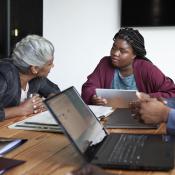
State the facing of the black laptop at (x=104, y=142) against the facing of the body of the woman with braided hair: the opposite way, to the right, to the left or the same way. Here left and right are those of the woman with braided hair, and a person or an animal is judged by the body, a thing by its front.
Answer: to the left

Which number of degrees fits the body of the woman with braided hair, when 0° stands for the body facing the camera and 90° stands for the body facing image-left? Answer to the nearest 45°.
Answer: approximately 0°

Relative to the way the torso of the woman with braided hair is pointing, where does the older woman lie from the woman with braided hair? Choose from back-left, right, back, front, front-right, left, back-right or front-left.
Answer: front-right

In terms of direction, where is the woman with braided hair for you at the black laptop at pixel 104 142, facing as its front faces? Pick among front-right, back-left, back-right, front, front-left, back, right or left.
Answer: left

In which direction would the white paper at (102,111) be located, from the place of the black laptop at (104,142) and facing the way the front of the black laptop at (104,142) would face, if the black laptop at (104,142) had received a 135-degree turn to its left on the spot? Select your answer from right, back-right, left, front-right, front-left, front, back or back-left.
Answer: front-right

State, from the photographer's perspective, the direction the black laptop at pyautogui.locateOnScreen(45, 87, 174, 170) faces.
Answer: facing to the right of the viewer

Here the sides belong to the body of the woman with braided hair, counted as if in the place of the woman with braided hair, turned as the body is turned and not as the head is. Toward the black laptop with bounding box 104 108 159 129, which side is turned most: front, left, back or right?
front

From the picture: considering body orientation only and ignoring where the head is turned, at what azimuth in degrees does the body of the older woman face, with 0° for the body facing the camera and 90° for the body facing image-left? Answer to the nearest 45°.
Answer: approximately 315°

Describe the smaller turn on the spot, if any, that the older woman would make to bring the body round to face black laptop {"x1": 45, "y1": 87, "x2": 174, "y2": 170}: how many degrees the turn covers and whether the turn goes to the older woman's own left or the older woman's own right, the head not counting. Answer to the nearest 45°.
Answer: approximately 45° to the older woman's own right

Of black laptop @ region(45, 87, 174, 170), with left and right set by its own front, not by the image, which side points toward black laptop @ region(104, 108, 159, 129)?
left

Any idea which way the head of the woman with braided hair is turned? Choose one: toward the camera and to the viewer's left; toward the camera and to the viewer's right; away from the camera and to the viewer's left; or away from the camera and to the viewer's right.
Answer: toward the camera and to the viewer's left
